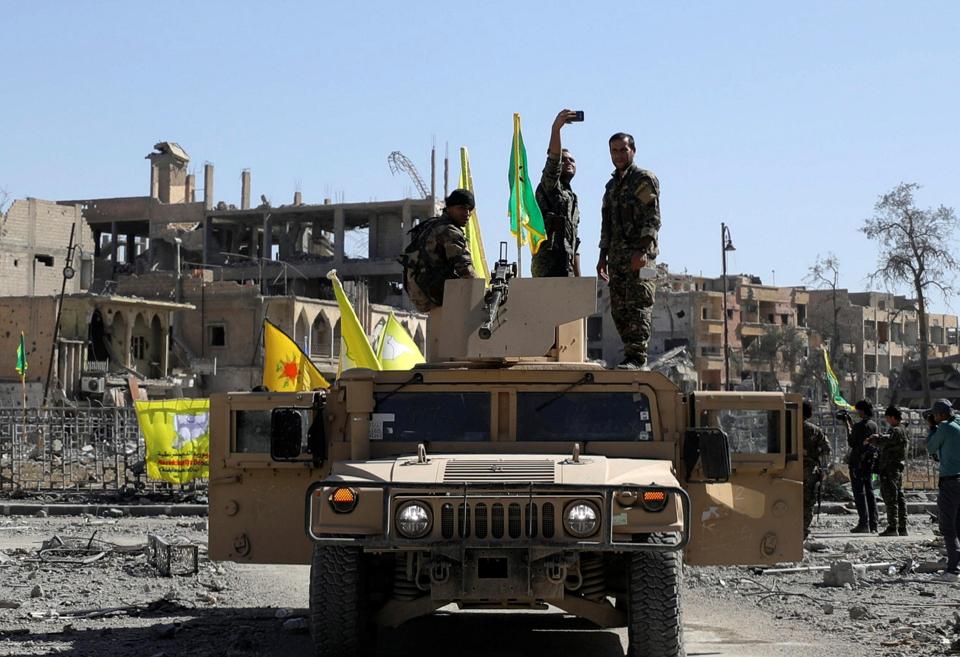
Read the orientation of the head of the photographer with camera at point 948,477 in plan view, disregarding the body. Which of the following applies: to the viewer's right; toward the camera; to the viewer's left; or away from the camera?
to the viewer's left

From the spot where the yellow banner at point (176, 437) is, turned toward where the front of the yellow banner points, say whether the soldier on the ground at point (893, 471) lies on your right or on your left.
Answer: on your left

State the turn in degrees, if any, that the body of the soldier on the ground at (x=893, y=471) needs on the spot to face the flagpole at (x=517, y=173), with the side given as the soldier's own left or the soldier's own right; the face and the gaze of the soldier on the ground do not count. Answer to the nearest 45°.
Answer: approximately 45° to the soldier's own left

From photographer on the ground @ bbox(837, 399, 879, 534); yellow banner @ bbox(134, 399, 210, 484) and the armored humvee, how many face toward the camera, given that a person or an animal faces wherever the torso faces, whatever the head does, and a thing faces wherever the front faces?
2

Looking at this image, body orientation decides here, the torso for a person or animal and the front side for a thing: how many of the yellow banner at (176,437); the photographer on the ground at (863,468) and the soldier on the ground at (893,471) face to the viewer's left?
2

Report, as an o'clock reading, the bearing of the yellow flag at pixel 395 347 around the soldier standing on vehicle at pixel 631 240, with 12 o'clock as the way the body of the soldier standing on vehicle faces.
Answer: The yellow flag is roughly at 4 o'clock from the soldier standing on vehicle.

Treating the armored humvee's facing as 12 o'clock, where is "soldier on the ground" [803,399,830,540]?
The soldier on the ground is roughly at 7 o'clock from the armored humvee.

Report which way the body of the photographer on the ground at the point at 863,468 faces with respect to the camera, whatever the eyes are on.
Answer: to the viewer's left

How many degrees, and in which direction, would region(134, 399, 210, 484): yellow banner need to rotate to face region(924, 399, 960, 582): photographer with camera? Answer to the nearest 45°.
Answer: approximately 45° to its left

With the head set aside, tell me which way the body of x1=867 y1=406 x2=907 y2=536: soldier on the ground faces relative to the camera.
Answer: to the viewer's left
